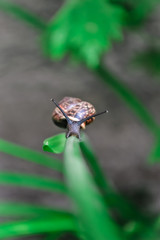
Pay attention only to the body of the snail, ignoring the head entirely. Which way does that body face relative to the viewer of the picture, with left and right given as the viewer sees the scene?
facing the viewer
